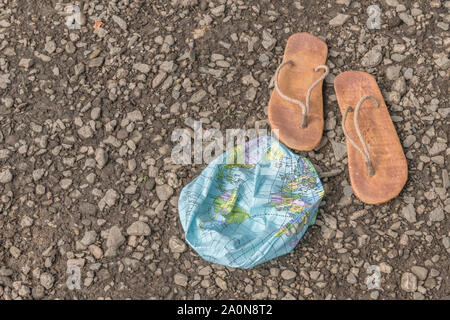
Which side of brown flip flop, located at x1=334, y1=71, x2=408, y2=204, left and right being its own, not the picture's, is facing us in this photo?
front

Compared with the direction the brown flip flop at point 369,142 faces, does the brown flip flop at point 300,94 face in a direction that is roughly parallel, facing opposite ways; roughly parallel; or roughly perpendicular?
roughly parallel

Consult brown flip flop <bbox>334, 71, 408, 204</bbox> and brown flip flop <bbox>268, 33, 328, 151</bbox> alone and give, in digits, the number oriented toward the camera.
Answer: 2

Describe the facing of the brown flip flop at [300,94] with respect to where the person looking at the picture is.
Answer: facing the viewer
